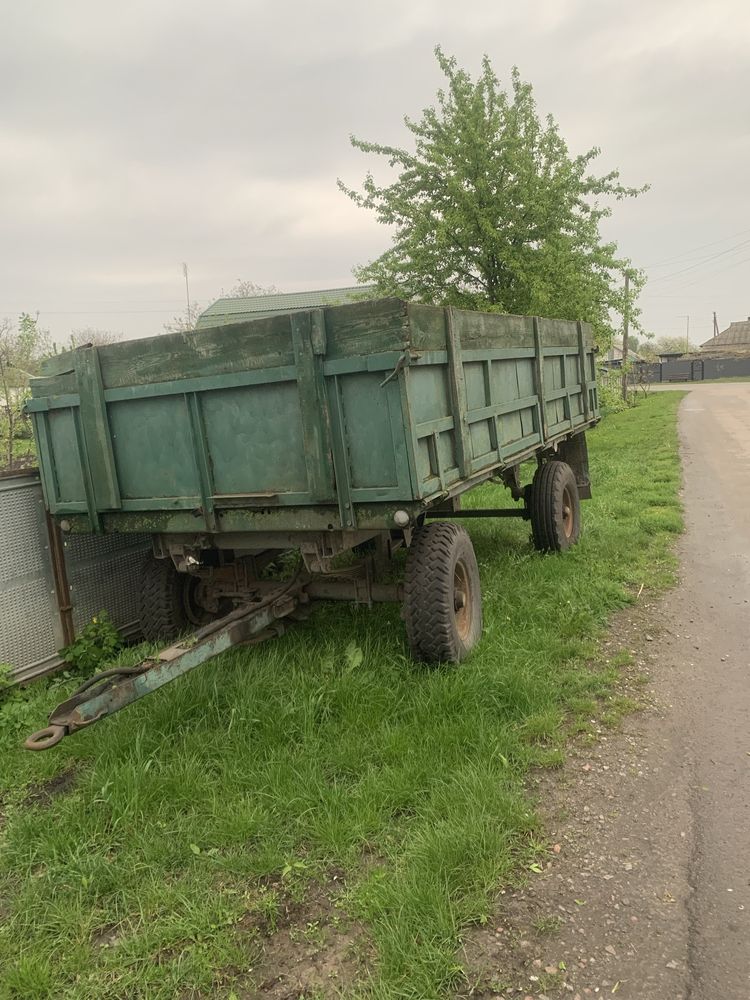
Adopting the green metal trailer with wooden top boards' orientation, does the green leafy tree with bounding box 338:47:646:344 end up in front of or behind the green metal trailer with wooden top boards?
behind

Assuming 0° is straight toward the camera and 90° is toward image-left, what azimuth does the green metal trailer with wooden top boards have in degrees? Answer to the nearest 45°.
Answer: approximately 45°

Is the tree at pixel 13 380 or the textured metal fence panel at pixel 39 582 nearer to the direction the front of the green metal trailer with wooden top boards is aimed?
the textured metal fence panel

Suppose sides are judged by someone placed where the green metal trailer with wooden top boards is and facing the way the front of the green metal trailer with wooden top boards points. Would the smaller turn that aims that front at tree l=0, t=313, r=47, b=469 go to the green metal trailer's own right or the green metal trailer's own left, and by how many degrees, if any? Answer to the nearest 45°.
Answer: approximately 90° to the green metal trailer's own right

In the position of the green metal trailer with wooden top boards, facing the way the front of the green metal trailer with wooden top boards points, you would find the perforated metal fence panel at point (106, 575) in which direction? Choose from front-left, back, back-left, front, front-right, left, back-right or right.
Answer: right
